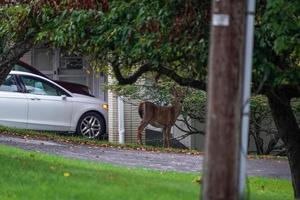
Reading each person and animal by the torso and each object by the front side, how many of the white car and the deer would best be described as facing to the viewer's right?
2

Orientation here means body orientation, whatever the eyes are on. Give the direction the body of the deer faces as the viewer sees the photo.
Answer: to the viewer's right

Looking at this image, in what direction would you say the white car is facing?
to the viewer's right

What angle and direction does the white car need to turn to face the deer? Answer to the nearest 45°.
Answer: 0° — it already faces it

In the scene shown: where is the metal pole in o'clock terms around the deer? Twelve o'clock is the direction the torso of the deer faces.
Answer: The metal pole is roughly at 3 o'clock from the deer.

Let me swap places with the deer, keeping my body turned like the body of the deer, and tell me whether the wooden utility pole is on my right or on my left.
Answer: on my right
